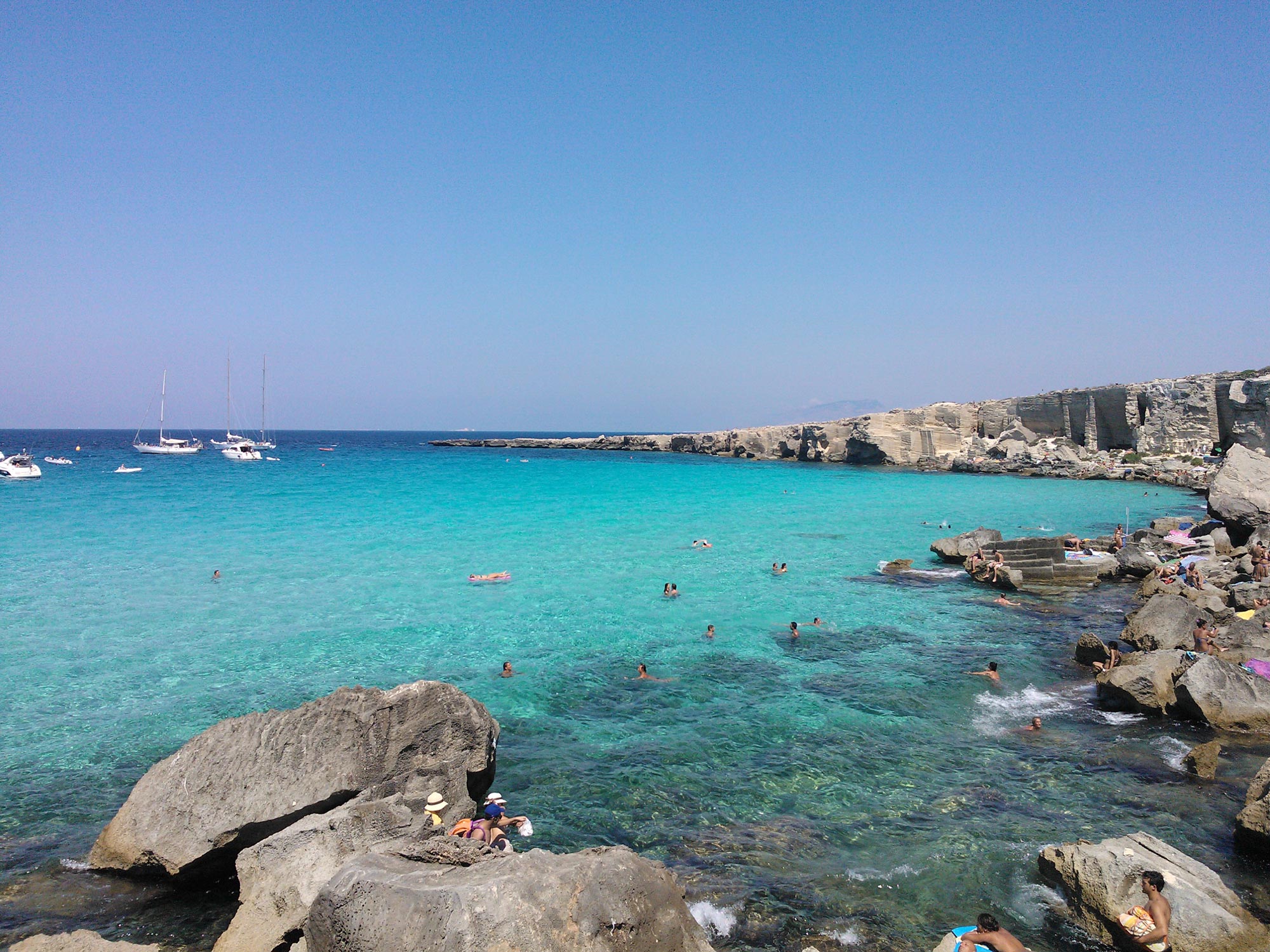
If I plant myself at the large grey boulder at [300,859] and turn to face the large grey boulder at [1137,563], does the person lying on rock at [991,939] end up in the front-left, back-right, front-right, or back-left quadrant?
front-right

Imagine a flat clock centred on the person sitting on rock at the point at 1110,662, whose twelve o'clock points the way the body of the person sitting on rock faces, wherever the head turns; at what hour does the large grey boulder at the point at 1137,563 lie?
The large grey boulder is roughly at 3 o'clock from the person sitting on rock.

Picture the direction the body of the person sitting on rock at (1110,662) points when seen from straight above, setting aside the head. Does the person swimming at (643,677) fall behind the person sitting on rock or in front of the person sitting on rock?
in front

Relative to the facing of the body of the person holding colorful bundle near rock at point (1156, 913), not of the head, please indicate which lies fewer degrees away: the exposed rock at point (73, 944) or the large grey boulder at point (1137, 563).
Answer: the exposed rock

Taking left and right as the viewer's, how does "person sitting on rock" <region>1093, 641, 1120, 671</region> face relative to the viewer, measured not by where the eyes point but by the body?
facing to the left of the viewer

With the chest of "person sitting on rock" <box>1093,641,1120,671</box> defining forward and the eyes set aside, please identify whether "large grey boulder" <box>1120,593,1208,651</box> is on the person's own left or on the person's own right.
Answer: on the person's own right

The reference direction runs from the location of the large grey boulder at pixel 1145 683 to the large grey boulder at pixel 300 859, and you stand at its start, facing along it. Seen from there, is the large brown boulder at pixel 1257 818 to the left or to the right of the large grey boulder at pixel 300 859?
left

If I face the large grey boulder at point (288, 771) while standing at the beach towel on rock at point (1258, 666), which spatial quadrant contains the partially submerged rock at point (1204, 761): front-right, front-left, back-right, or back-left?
front-left

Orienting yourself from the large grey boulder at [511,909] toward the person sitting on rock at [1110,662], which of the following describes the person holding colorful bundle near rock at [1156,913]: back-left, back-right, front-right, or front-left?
front-right
